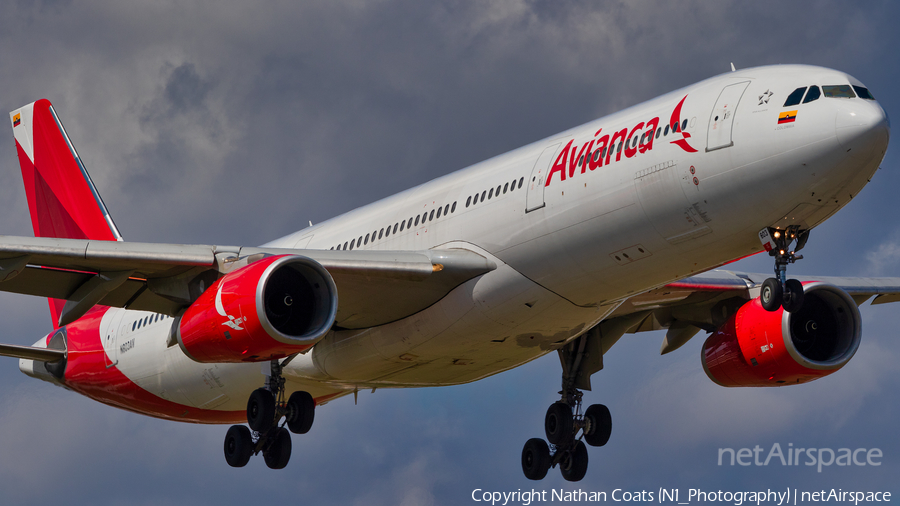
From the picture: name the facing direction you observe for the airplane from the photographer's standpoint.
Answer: facing the viewer and to the right of the viewer
